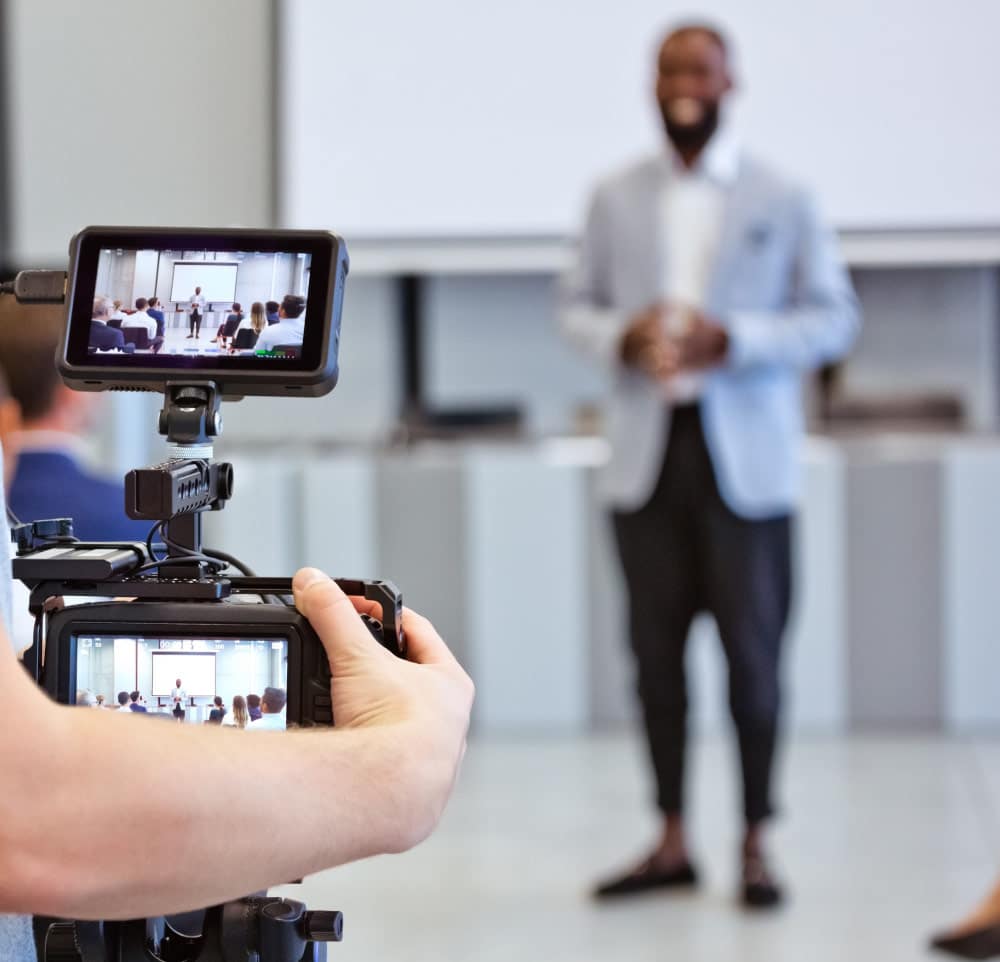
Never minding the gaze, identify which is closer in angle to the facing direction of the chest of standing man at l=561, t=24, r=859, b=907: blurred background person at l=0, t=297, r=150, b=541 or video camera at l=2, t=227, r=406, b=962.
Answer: the video camera

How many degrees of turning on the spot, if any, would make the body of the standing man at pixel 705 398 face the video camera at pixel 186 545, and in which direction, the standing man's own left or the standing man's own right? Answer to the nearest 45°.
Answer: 0° — they already face it

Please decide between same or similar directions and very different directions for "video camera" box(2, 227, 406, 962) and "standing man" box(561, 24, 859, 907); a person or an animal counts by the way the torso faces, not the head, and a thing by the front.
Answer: very different directions

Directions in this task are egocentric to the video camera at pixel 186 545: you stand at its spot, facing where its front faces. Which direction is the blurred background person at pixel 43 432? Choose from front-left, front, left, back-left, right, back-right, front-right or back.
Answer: front

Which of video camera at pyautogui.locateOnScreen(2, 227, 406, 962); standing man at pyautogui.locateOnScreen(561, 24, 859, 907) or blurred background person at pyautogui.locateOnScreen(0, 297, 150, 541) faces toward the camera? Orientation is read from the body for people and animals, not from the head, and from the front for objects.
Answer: the standing man

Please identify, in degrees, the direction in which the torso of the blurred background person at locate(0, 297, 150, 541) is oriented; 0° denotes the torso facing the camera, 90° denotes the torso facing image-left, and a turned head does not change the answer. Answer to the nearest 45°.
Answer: approximately 225°

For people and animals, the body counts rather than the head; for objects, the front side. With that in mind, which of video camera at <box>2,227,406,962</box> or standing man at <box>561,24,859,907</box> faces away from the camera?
the video camera

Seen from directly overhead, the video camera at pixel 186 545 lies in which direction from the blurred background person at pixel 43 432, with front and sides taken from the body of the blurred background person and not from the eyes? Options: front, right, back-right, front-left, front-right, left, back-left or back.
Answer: back-right

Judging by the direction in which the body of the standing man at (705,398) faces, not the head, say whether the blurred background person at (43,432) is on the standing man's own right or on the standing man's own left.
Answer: on the standing man's own right

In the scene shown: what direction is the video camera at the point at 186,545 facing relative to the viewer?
away from the camera

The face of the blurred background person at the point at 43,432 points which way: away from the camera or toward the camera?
away from the camera

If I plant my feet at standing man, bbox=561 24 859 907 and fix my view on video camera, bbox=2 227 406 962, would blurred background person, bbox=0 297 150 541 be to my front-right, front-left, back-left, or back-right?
front-right

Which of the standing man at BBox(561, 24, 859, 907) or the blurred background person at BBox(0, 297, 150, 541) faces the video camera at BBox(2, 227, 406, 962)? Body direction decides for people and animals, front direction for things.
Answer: the standing man

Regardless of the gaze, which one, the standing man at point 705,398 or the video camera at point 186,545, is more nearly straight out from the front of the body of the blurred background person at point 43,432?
the standing man

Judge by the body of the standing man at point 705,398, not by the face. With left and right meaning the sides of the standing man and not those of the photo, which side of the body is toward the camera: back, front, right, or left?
front

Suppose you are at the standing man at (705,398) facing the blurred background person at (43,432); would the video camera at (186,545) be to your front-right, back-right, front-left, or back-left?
front-left
